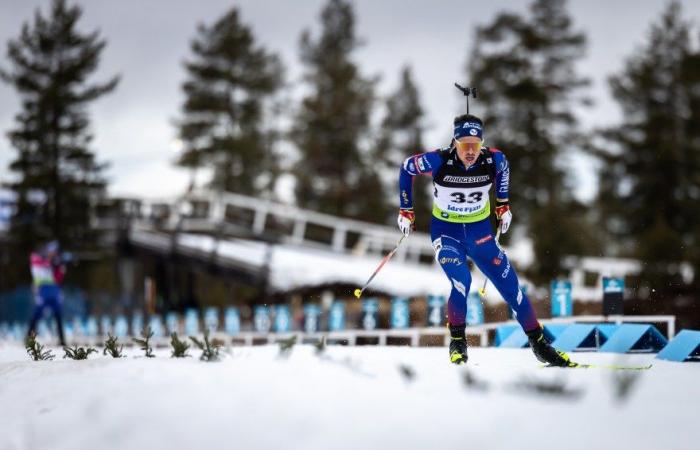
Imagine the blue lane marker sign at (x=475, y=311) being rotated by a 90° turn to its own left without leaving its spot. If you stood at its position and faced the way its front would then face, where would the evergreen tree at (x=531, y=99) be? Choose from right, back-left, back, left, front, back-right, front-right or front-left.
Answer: left

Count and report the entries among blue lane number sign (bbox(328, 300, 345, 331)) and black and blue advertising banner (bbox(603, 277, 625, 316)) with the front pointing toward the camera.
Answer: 2

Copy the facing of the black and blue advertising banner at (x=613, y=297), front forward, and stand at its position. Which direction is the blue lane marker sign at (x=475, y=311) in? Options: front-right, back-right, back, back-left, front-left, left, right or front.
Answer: back-right

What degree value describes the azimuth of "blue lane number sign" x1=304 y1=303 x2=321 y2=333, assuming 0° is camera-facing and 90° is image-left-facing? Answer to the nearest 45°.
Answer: approximately 0°

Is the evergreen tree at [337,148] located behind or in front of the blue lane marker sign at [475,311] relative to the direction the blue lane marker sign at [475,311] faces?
behind

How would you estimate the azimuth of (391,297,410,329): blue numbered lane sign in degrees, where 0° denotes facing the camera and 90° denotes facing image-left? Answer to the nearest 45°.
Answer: approximately 0°

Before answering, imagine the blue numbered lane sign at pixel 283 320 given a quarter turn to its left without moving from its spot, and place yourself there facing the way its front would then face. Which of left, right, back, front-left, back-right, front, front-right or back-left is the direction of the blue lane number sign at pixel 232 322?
back-left
